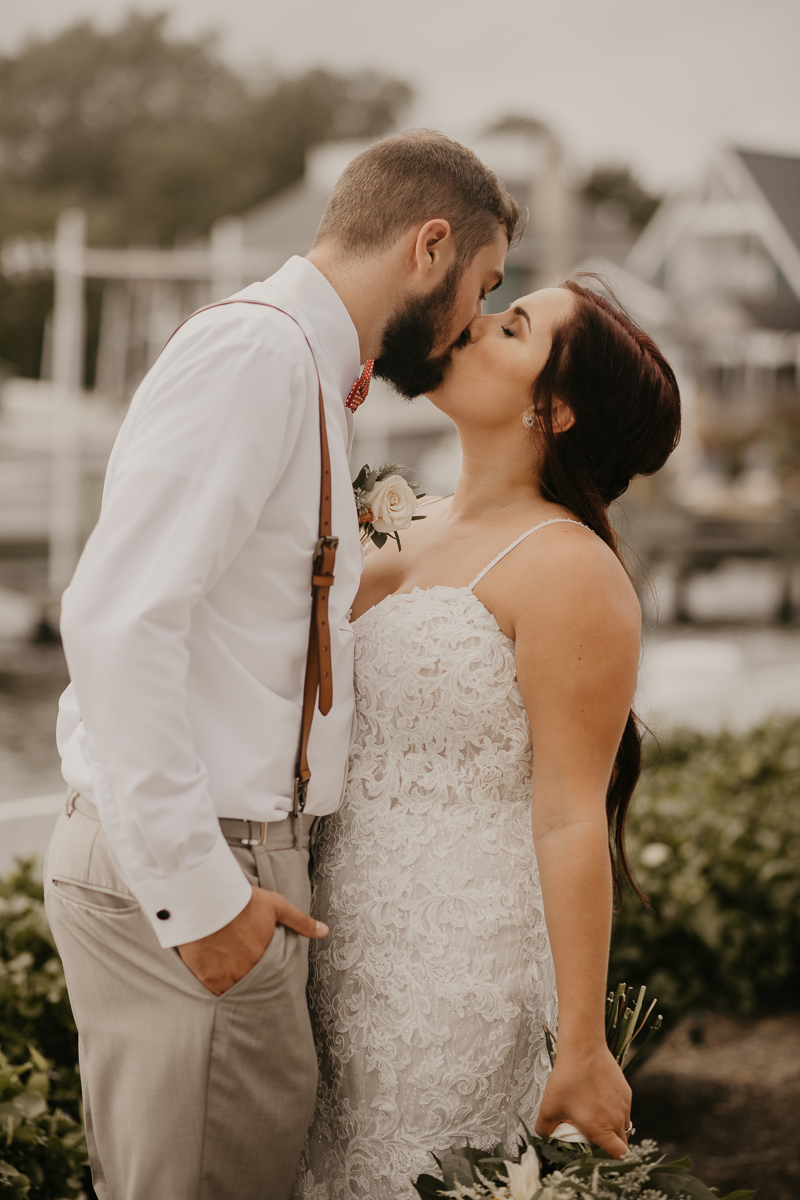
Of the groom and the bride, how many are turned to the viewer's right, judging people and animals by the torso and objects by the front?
1

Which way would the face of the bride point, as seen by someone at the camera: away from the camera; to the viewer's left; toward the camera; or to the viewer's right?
to the viewer's left

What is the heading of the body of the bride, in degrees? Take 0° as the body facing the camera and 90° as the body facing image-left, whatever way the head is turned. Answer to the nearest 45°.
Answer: approximately 45°

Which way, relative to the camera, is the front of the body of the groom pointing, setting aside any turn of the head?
to the viewer's right

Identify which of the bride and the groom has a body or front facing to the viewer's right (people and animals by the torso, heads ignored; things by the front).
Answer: the groom
